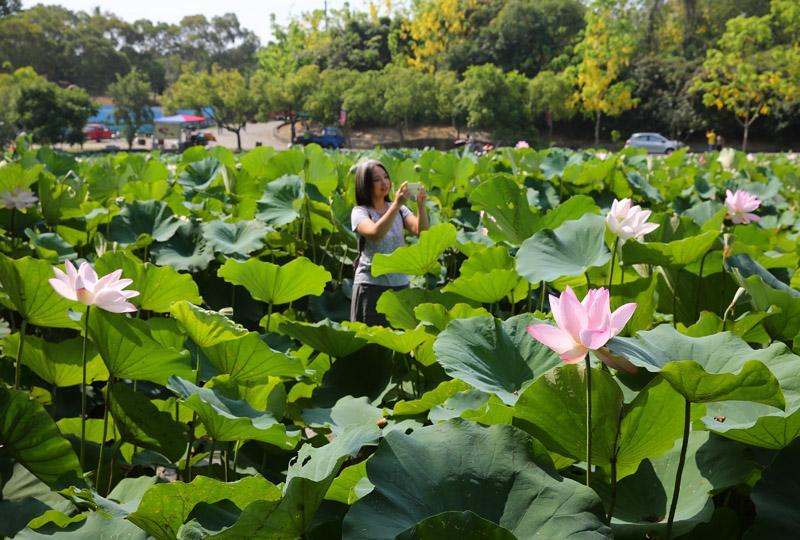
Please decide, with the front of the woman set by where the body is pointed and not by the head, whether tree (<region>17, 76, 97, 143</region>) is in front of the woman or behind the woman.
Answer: behind

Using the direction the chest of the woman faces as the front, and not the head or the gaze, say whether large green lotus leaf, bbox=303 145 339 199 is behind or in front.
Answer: behind

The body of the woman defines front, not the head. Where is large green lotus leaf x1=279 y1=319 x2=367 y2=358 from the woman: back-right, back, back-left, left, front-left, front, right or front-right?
front-right

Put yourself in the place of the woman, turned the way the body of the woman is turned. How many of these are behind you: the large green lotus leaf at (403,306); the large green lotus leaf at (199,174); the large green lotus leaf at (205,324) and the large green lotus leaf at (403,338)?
1

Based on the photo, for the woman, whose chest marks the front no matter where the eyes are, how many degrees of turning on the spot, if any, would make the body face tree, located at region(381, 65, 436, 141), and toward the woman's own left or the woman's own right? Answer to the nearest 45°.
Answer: approximately 135° to the woman's own left

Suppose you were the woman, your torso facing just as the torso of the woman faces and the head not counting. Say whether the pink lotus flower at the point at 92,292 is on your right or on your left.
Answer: on your right

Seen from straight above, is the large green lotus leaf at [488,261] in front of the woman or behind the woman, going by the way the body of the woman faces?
in front

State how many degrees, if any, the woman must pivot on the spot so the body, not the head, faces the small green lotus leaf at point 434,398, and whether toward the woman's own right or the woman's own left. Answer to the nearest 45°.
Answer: approximately 45° to the woman's own right

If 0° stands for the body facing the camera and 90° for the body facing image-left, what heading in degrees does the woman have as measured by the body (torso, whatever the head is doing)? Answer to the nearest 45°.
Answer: approximately 315°

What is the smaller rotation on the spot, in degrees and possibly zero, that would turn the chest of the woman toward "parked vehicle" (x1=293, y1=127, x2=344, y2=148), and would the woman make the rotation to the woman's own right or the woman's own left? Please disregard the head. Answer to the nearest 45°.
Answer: approximately 135° to the woman's own left

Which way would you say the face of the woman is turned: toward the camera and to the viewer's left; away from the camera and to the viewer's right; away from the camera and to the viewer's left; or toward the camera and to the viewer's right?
toward the camera and to the viewer's right
